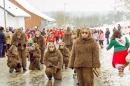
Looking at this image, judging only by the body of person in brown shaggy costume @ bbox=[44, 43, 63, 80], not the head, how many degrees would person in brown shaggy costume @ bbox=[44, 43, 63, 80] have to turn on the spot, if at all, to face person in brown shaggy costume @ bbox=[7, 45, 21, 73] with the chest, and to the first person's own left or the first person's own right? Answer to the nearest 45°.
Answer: approximately 135° to the first person's own right

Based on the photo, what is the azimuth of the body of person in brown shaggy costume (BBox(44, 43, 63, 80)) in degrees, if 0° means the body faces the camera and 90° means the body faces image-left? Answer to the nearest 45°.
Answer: approximately 0°

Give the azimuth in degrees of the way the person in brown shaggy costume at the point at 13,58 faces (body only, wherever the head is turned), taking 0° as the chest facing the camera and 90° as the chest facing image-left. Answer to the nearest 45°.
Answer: approximately 315°
